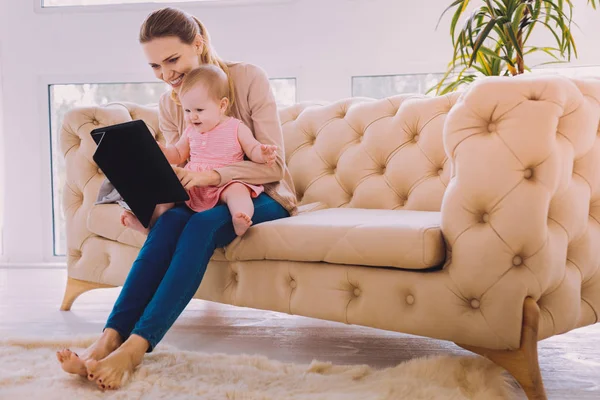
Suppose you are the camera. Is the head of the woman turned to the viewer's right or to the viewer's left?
to the viewer's left

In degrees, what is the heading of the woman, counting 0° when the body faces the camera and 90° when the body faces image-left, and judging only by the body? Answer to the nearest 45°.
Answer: approximately 45°
